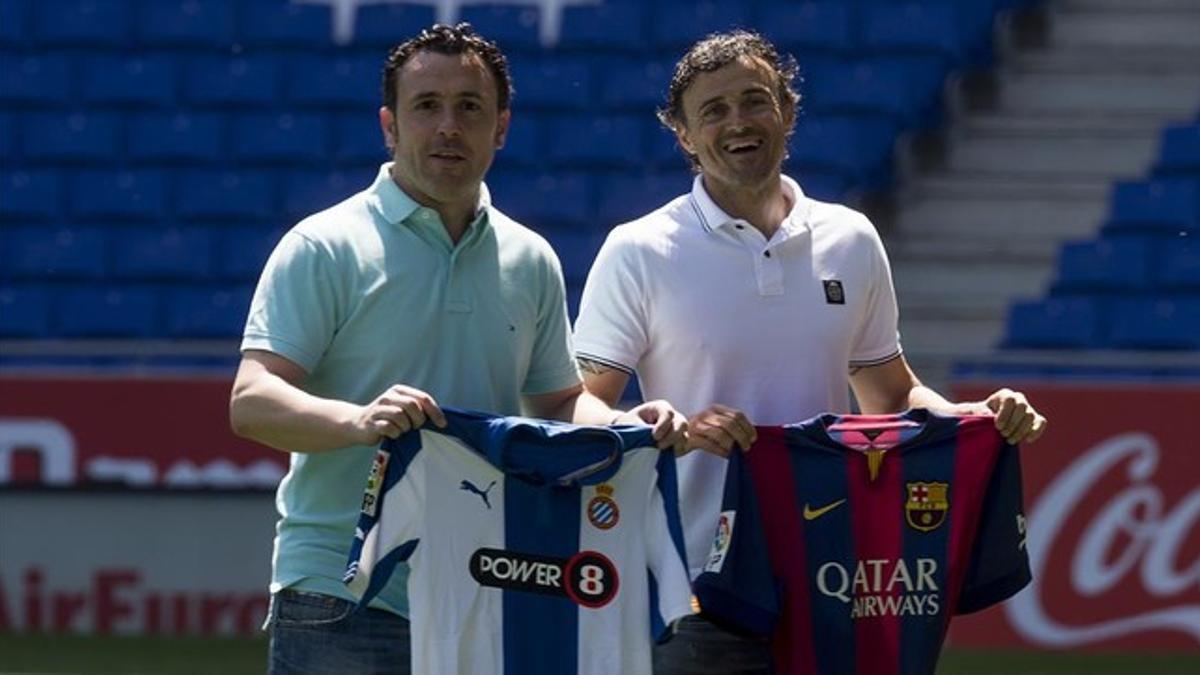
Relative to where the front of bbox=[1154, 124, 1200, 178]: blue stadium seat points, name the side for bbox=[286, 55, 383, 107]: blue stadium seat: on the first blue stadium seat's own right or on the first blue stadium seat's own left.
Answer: on the first blue stadium seat's own right

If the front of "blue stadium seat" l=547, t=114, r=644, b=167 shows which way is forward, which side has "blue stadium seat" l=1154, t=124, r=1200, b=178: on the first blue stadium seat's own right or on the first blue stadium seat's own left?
on the first blue stadium seat's own left

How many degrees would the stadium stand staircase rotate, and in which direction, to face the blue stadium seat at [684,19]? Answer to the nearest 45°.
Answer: approximately 90° to its right

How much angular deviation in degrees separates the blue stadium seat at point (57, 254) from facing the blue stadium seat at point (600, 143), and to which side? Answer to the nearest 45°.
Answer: approximately 90° to its left

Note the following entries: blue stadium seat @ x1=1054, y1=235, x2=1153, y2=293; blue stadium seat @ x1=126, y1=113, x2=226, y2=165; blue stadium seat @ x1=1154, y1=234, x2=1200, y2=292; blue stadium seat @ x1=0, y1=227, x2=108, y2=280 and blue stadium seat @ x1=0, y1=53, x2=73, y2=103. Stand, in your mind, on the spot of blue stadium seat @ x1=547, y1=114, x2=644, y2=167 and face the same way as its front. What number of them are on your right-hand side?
3

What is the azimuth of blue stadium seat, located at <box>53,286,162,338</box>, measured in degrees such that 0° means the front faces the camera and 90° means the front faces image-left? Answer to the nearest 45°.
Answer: approximately 0°

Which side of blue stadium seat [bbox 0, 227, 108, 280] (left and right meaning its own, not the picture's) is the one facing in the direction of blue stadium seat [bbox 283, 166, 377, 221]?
left

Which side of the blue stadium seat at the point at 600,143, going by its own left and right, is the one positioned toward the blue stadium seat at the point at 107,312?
right
